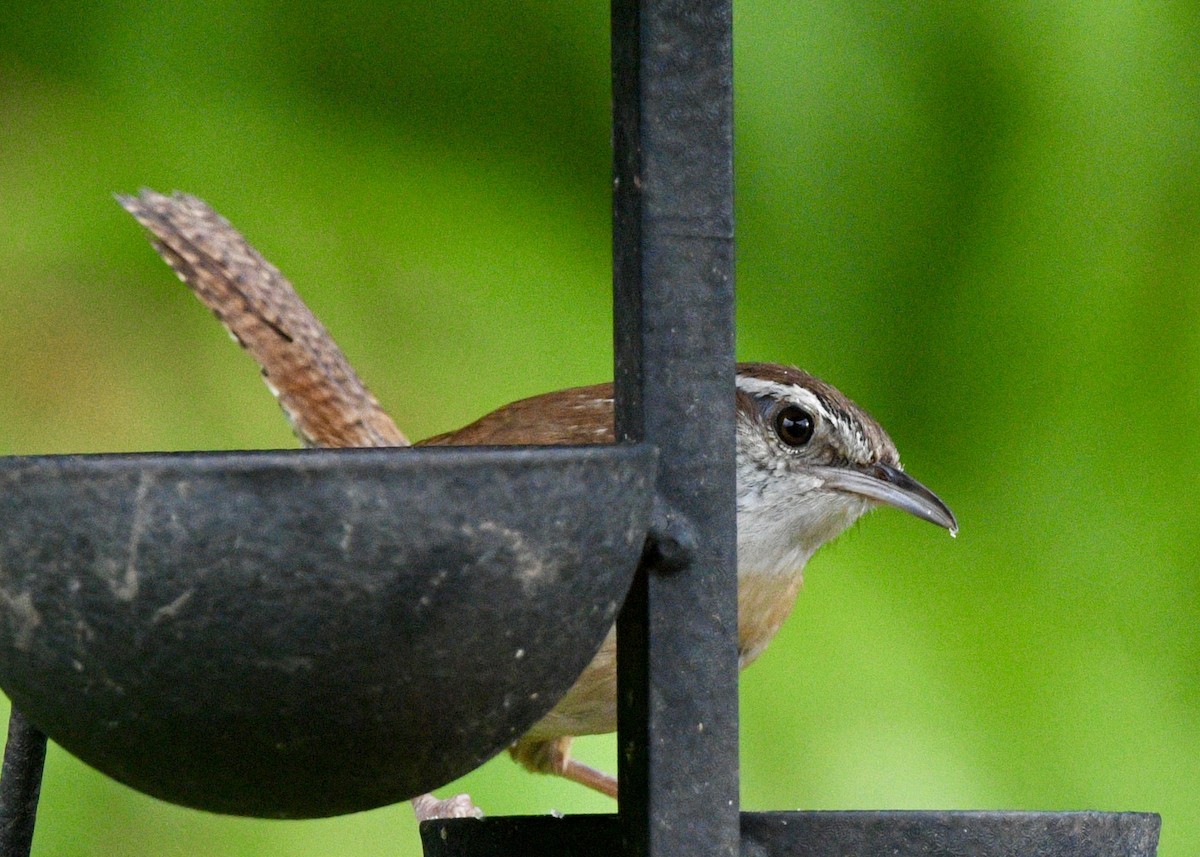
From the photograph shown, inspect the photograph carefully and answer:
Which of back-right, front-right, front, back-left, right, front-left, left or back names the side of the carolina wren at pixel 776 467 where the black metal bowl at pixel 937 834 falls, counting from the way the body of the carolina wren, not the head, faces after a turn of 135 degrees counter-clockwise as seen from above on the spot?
back-right

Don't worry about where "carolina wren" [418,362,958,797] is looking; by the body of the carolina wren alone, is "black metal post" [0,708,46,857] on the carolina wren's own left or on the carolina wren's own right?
on the carolina wren's own right

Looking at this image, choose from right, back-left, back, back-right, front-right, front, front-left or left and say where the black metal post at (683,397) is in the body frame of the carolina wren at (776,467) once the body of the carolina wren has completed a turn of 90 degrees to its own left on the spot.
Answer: back

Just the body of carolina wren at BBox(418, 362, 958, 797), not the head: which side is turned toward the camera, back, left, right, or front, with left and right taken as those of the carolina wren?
right
